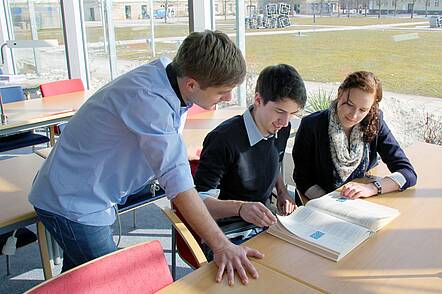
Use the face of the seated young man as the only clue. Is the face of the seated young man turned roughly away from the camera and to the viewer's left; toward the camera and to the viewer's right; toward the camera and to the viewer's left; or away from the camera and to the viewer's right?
toward the camera and to the viewer's right

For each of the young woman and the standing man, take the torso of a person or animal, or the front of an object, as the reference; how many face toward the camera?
1

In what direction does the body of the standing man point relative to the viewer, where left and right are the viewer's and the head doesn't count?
facing to the right of the viewer

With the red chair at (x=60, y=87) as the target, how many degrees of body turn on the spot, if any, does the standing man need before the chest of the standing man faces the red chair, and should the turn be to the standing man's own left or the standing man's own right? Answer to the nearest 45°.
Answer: approximately 90° to the standing man's own left

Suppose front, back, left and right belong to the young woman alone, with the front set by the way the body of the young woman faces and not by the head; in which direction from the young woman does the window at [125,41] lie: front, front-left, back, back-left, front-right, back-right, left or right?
back-right

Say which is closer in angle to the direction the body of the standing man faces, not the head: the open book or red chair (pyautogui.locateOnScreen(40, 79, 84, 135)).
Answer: the open book

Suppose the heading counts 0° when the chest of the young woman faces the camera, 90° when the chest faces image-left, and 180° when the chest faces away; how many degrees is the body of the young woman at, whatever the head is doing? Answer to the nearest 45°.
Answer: approximately 0°

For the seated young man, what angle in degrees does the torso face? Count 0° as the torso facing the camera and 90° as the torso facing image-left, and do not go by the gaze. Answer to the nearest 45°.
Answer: approximately 315°
